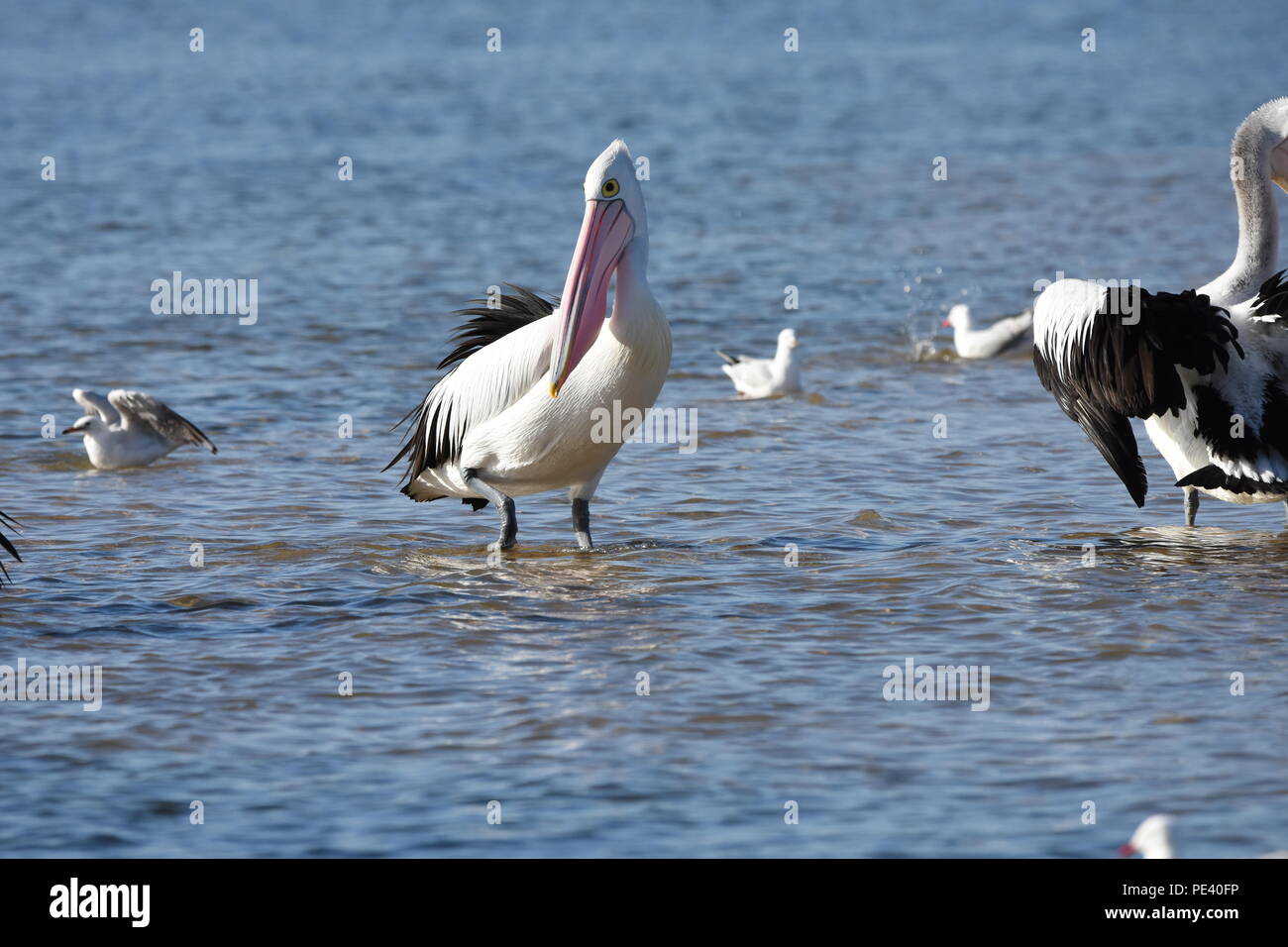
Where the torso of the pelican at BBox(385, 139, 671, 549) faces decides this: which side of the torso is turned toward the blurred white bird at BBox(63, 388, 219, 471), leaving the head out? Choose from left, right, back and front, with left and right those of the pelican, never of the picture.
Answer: back

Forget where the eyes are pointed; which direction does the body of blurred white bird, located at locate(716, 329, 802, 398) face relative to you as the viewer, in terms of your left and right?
facing to the right of the viewer

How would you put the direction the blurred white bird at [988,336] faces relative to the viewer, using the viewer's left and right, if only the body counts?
facing to the left of the viewer

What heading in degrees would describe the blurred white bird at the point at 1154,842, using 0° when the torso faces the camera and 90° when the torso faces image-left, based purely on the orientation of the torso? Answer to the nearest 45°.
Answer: approximately 90°

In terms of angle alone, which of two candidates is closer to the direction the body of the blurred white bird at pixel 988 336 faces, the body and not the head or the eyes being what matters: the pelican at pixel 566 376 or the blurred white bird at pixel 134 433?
the blurred white bird

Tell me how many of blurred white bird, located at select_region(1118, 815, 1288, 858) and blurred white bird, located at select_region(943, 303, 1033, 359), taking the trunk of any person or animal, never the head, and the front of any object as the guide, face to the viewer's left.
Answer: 2

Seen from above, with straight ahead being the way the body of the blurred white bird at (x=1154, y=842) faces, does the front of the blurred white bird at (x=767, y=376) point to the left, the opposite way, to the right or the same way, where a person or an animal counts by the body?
the opposite way

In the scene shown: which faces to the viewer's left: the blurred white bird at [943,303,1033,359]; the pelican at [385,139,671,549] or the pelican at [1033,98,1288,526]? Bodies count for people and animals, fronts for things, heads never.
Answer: the blurred white bird

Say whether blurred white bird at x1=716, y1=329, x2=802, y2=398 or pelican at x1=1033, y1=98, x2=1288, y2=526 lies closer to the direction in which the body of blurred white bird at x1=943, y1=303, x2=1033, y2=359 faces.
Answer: the blurred white bird

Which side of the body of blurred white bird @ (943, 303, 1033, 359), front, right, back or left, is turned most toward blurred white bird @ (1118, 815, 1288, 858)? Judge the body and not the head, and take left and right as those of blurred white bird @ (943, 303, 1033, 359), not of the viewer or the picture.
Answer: left

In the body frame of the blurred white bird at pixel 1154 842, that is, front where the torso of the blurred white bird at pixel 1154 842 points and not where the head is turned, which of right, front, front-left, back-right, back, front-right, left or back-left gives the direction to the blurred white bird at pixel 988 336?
right

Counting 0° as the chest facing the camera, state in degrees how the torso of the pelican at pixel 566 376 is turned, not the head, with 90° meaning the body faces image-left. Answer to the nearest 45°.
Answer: approximately 315°

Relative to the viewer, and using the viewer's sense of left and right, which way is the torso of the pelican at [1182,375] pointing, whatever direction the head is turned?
facing away from the viewer
